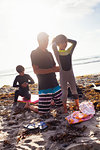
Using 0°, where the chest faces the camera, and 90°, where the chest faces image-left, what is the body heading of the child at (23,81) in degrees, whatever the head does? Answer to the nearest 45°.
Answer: approximately 0°

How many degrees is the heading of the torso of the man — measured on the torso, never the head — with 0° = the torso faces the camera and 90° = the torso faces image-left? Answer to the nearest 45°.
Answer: approximately 315°
